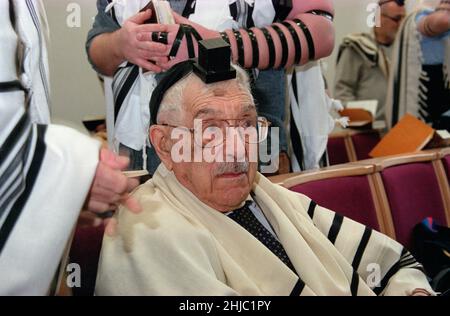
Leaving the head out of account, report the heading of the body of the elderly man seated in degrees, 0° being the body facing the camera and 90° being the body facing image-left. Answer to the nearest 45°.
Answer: approximately 315°

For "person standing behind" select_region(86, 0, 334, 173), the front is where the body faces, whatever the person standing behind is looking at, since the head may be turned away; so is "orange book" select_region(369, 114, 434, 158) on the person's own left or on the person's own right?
on the person's own left

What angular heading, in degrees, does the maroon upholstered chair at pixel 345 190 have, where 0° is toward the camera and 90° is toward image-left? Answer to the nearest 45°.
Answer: approximately 315°

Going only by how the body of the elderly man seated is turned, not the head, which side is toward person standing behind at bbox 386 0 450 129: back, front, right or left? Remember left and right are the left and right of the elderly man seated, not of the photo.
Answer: left

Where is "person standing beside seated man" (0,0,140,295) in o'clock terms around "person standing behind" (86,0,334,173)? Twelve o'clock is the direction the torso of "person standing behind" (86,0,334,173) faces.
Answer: "person standing beside seated man" (0,0,140,295) is roughly at 1 o'clock from "person standing behind" (86,0,334,173).

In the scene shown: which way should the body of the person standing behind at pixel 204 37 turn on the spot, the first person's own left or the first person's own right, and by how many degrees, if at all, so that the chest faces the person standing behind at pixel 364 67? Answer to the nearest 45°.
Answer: approximately 135° to the first person's own left
